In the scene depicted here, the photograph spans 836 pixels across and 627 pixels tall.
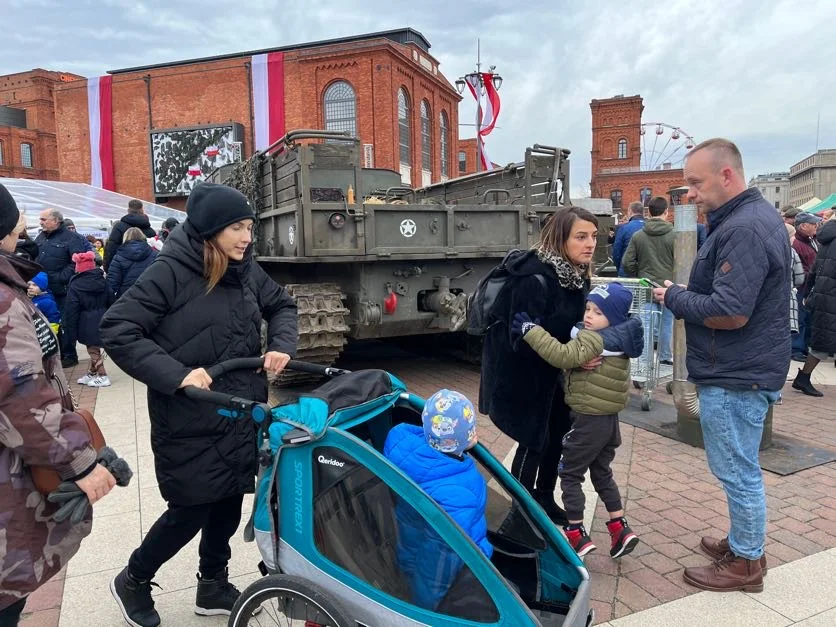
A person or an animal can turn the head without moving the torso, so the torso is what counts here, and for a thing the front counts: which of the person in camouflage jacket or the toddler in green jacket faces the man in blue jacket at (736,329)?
the person in camouflage jacket

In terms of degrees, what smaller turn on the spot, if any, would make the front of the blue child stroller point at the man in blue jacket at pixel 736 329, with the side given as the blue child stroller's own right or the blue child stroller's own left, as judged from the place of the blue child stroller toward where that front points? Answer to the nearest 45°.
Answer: approximately 90° to the blue child stroller's own left

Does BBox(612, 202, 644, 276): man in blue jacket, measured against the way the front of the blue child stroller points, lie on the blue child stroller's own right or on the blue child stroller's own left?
on the blue child stroller's own left

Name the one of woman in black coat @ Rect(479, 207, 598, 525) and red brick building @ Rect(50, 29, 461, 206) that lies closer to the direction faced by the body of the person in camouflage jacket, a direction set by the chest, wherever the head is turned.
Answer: the woman in black coat

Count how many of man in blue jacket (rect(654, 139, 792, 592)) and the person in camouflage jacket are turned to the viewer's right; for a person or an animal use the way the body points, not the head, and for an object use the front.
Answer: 1

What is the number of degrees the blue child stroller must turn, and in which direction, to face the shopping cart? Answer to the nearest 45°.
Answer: approximately 90° to its left

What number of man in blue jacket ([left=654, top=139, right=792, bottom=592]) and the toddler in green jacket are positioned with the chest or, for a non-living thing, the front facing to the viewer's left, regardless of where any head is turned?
2

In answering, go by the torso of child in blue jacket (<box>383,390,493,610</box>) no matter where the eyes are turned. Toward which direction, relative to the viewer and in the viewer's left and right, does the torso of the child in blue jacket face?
facing away from the viewer and to the right of the viewer

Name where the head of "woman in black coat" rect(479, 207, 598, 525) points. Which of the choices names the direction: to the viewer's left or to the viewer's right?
to the viewer's right

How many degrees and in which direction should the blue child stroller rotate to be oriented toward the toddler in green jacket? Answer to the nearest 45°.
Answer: approximately 90° to its left

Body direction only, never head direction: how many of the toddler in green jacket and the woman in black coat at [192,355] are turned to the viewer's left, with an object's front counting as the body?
1

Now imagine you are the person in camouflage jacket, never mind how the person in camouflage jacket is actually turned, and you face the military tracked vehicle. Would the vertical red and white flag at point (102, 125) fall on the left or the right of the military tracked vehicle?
left
